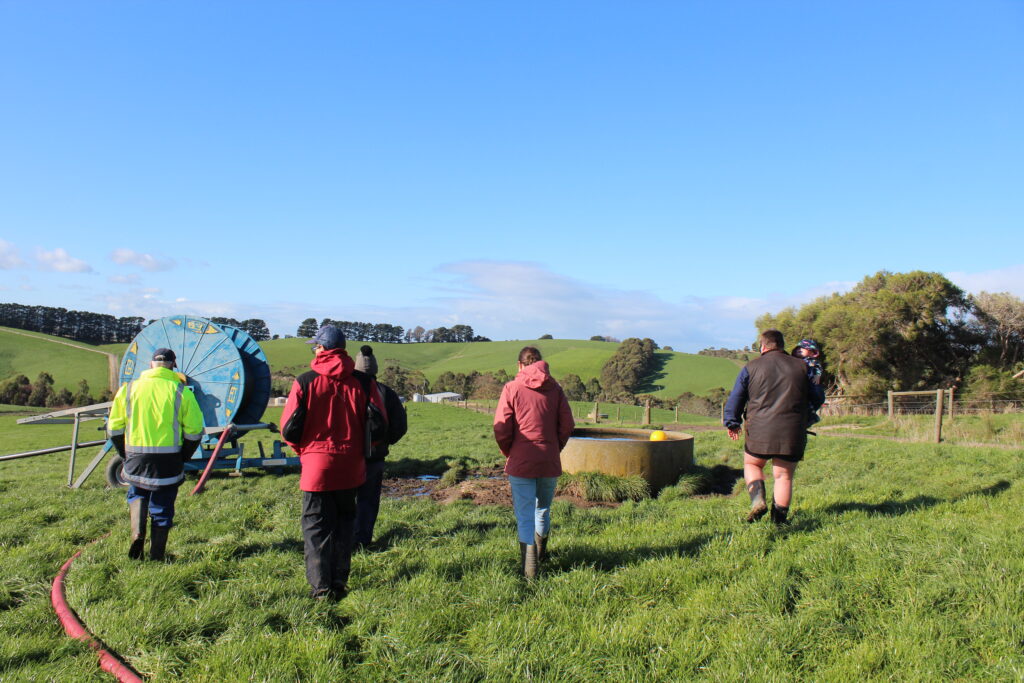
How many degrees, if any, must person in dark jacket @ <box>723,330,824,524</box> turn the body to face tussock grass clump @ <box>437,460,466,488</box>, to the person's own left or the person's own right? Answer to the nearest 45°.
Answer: approximately 45° to the person's own left

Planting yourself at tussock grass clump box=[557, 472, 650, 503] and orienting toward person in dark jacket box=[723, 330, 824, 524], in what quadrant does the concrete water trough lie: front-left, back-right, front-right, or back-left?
back-left

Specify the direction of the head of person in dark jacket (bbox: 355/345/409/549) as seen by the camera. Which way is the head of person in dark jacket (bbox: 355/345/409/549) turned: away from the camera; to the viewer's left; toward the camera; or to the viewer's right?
away from the camera

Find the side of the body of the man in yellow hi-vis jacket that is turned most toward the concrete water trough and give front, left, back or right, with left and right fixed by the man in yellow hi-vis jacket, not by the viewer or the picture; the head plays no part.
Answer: right

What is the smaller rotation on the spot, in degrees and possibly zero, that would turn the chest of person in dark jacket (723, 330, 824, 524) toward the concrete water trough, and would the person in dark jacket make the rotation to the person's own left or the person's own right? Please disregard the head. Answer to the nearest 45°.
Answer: approximately 45° to the person's own left

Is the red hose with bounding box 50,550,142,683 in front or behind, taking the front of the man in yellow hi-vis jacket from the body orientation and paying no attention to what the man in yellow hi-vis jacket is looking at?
behind

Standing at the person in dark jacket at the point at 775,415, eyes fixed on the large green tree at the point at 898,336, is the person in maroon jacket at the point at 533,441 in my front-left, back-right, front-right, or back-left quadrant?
back-left

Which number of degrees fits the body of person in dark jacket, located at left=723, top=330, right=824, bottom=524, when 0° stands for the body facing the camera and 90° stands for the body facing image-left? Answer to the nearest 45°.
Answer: approximately 180°

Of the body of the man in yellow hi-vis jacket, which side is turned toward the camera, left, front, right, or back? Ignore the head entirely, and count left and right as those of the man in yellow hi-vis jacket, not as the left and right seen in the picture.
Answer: back

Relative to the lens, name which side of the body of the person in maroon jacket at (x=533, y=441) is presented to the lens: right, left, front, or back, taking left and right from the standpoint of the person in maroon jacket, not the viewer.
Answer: back
